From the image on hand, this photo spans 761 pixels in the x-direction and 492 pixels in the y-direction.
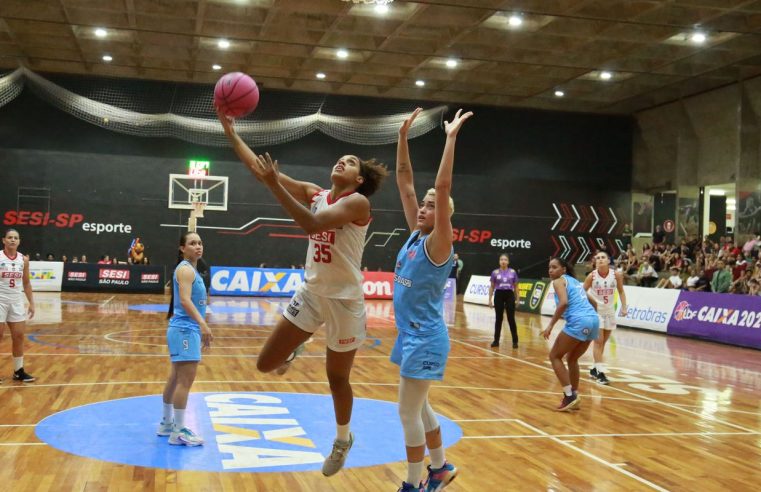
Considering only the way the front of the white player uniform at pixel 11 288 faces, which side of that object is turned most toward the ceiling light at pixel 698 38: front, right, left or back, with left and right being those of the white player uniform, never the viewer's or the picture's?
left

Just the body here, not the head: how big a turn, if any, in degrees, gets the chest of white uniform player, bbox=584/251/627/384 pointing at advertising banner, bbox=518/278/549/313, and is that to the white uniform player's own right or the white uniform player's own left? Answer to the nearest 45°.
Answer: approximately 180°

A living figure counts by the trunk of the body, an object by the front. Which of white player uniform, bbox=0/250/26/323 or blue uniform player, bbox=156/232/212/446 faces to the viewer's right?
the blue uniform player

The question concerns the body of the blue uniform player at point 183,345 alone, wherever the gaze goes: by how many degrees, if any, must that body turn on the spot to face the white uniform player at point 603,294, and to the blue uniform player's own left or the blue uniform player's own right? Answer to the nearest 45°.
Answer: approximately 45° to the blue uniform player's own left

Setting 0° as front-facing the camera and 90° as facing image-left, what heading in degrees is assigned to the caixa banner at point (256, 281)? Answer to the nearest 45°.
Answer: approximately 0°

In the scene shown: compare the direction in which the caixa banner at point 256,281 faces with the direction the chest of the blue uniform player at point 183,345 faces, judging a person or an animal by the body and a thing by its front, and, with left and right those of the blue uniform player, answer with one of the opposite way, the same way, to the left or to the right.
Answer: to the right

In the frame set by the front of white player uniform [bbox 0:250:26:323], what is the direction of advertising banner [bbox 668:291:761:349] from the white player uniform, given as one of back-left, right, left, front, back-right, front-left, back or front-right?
left
